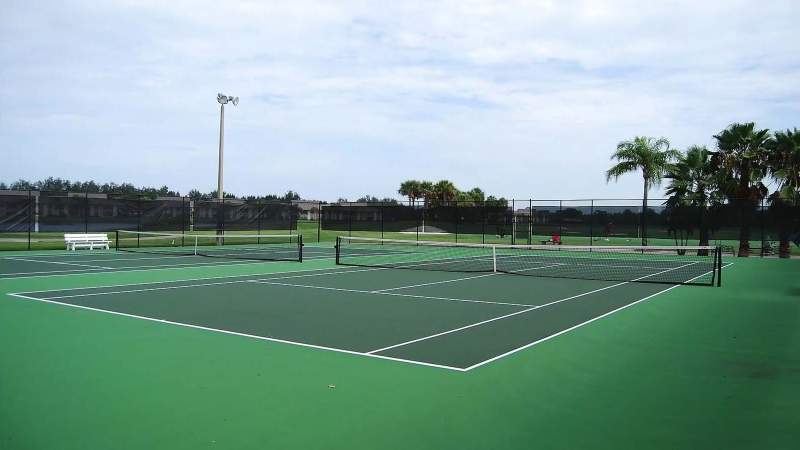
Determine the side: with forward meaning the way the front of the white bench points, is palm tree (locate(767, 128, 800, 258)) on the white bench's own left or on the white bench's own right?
on the white bench's own left

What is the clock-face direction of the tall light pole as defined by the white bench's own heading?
The tall light pole is roughly at 8 o'clock from the white bench.

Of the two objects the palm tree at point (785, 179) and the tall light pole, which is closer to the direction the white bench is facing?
the palm tree

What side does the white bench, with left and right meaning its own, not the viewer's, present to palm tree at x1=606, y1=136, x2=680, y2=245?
left

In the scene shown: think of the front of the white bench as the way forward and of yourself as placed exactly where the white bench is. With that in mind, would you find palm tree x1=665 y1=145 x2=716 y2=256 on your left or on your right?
on your left

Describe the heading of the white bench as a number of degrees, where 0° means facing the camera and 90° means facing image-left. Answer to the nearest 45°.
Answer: approximately 0°

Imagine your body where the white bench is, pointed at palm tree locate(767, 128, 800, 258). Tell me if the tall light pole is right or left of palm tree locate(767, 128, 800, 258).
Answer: left
